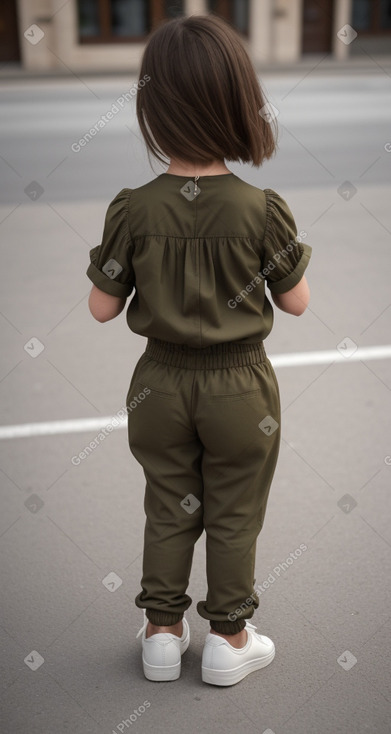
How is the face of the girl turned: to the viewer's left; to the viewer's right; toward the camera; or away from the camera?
away from the camera

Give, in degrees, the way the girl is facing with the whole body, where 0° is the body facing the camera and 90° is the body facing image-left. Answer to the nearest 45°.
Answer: approximately 180°
